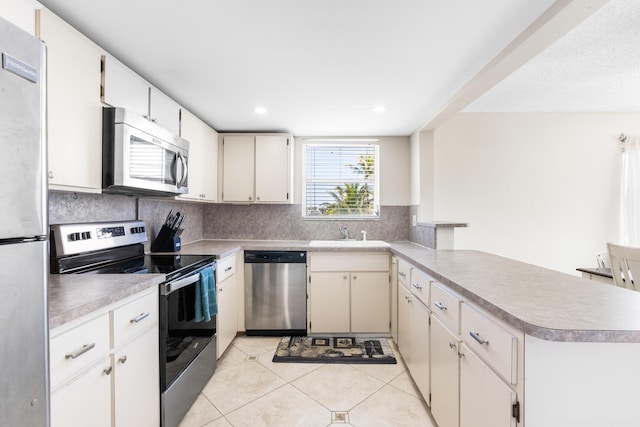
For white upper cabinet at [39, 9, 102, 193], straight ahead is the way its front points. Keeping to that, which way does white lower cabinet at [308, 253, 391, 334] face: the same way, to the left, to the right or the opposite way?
to the right

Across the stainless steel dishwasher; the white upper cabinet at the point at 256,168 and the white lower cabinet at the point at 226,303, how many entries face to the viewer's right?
1

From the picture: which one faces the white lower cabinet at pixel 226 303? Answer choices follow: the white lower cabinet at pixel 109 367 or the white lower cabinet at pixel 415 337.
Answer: the white lower cabinet at pixel 415 337

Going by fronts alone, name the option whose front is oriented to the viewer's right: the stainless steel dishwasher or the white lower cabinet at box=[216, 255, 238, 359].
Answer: the white lower cabinet

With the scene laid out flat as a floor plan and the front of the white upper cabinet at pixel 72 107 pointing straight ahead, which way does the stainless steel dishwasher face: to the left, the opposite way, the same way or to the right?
to the right

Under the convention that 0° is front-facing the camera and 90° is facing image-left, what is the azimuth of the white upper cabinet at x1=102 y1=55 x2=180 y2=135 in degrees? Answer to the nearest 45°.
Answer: approximately 315°

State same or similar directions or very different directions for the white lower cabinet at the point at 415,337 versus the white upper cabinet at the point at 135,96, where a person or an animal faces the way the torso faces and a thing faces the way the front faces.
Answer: very different directions

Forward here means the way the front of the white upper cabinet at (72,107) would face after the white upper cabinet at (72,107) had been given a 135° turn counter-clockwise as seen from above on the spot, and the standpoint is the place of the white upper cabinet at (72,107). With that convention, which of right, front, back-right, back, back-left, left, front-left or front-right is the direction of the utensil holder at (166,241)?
front-right

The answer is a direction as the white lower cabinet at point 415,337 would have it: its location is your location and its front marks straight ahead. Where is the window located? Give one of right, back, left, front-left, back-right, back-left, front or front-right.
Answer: front-right

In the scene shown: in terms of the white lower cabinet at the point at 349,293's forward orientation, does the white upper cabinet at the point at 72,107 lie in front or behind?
in front

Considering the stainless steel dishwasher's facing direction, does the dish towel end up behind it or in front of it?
in front

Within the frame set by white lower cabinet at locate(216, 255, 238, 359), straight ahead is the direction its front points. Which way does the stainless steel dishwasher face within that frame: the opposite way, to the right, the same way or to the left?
to the right

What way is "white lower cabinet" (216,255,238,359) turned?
to the viewer's right

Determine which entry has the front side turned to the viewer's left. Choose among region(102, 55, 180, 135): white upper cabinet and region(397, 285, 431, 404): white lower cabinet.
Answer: the white lower cabinet
